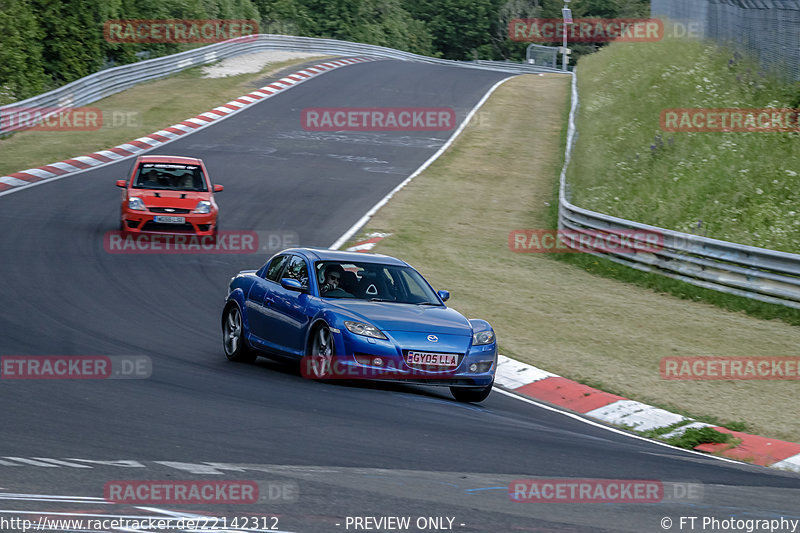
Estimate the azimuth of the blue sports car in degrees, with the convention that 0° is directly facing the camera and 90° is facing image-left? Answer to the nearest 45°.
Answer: approximately 315°

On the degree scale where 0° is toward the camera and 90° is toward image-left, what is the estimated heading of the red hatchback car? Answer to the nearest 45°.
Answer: approximately 0°

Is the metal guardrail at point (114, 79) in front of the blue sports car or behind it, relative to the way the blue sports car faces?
behind

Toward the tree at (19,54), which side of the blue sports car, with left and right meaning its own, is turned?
back

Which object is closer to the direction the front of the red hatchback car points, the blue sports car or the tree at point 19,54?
the blue sports car

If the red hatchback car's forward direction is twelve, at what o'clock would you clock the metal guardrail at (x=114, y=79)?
The metal guardrail is roughly at 6 o'clock from the red hatchback car.

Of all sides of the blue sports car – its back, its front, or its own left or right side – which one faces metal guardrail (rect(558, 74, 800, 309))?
left

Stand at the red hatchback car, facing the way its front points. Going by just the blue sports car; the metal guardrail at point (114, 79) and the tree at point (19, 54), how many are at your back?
2
